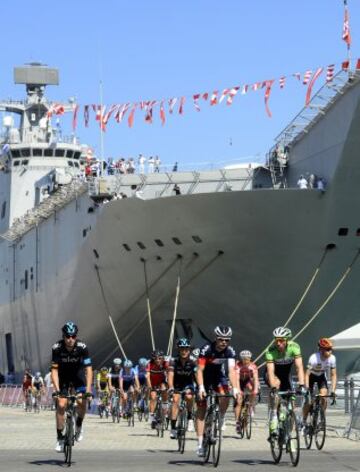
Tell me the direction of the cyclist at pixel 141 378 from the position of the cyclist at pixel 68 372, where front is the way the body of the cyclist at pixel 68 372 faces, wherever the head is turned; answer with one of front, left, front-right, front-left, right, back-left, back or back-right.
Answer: back

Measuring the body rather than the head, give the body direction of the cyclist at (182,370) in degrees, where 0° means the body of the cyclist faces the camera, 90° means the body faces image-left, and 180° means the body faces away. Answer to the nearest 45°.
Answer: approximately 0°

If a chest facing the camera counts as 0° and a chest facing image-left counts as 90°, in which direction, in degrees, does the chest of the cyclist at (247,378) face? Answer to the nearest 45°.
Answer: approximately 0°

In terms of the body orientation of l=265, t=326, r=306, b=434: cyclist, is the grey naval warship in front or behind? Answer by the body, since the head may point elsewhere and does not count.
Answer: behind

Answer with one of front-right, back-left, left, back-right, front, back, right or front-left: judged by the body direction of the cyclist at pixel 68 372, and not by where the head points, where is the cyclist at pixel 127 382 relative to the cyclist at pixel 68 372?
back
